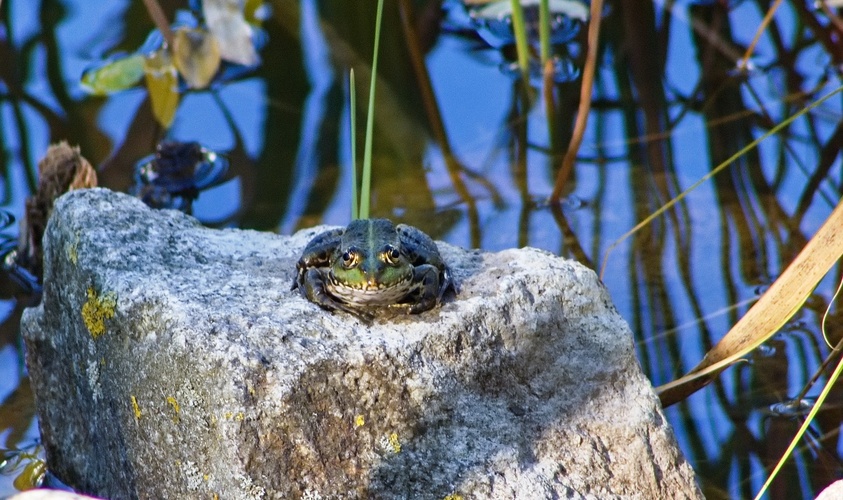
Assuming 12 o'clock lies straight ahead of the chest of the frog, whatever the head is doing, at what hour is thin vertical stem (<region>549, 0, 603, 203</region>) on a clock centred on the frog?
The thin vertical stem is roughly at 7 o'clock from the frog.

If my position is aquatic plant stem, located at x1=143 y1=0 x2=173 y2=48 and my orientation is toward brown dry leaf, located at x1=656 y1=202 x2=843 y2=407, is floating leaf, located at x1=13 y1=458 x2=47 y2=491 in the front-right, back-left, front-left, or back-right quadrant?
front-right

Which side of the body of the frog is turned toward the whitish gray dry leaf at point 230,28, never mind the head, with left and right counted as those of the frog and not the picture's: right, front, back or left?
back

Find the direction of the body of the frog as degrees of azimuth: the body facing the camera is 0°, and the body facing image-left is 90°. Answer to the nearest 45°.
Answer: approximately 0°

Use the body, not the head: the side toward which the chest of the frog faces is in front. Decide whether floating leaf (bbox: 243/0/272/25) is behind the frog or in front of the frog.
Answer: behind

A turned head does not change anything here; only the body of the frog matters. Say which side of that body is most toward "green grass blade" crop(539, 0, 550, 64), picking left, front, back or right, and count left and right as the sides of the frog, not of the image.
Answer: back

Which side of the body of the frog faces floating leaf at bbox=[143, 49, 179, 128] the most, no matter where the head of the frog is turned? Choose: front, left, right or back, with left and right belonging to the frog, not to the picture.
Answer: back

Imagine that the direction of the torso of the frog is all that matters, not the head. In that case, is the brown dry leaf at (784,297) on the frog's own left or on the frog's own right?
on the frog's own left

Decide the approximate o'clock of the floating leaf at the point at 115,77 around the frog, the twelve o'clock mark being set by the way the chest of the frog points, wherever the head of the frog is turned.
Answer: The floating leaf is roughly at 5 o'clock from the frog.

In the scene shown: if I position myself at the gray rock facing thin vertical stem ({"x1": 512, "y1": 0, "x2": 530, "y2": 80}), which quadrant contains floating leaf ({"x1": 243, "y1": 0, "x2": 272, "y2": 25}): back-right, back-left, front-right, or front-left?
front-left

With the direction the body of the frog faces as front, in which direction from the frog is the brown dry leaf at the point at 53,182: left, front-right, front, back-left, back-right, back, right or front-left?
back-right
